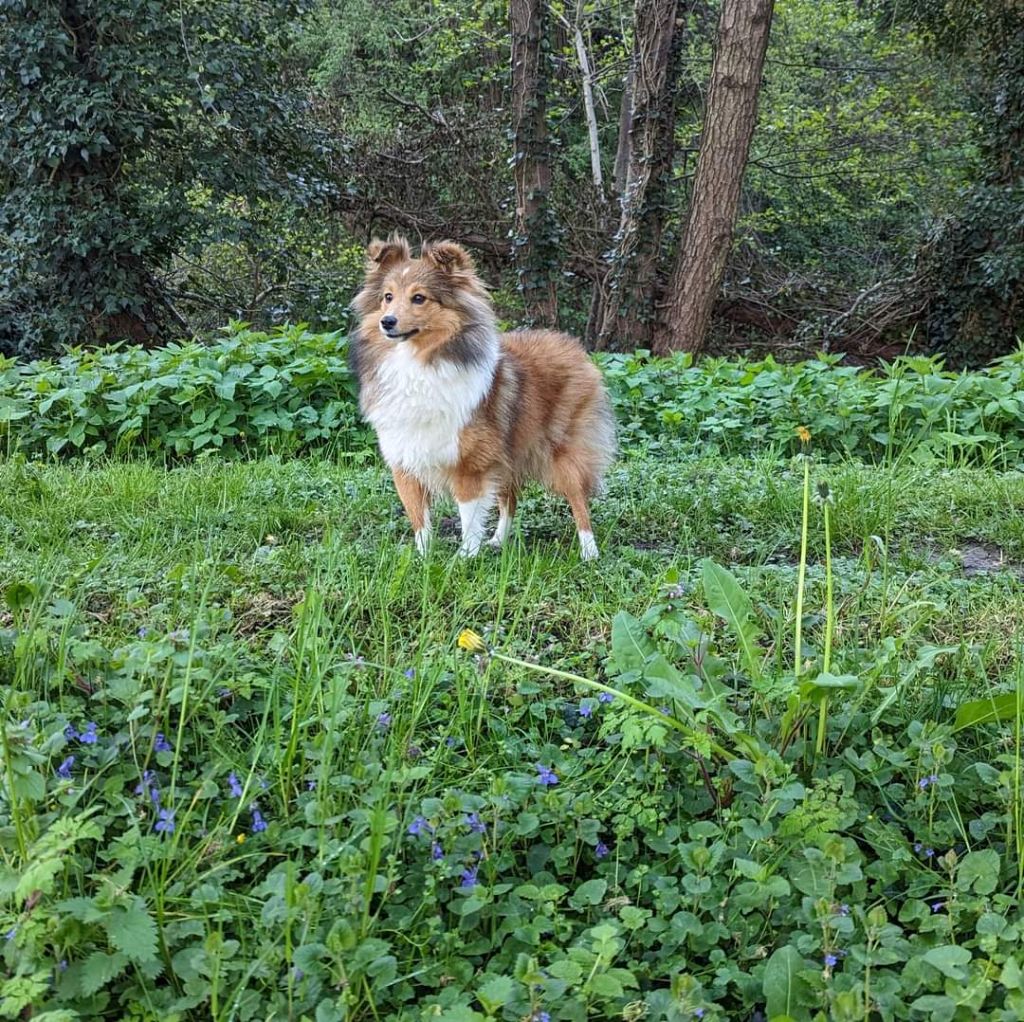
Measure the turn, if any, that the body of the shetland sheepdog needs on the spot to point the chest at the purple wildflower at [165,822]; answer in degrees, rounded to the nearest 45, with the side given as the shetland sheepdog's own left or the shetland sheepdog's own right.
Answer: approximately 45° to the shetland sheepdog's own left

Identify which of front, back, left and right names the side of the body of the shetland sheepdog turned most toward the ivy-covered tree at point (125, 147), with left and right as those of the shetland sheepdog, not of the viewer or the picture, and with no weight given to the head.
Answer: right

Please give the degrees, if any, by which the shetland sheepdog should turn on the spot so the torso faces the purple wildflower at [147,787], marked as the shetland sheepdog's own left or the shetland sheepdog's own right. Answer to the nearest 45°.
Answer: approximately 45° to the shetland sheepdog's own left

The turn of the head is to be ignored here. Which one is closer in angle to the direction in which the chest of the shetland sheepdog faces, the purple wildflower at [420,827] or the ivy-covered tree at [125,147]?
the purple wildflower

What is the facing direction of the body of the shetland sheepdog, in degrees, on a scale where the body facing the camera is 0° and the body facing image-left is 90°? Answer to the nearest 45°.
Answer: approximately 45°

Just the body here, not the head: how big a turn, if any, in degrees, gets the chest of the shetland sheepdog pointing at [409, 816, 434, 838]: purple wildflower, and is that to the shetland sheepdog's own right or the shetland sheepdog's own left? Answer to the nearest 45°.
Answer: approximately 45° to the shetland sheepdog's own left
